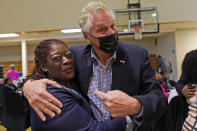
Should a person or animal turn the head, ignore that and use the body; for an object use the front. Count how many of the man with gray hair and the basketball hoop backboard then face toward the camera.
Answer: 2

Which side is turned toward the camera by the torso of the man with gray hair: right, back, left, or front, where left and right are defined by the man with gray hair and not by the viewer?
front

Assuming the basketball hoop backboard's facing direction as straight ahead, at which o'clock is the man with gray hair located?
The man with gray hair is roughly at 12 o'clock from the basketball hoop backboard.

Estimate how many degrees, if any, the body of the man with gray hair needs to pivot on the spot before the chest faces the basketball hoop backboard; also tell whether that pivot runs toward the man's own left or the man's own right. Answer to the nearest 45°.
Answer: approximately 180°

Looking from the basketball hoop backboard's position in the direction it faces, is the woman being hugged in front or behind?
in front

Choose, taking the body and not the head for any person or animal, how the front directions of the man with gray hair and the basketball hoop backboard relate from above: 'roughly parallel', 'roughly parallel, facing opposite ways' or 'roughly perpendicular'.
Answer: roughly parallel
